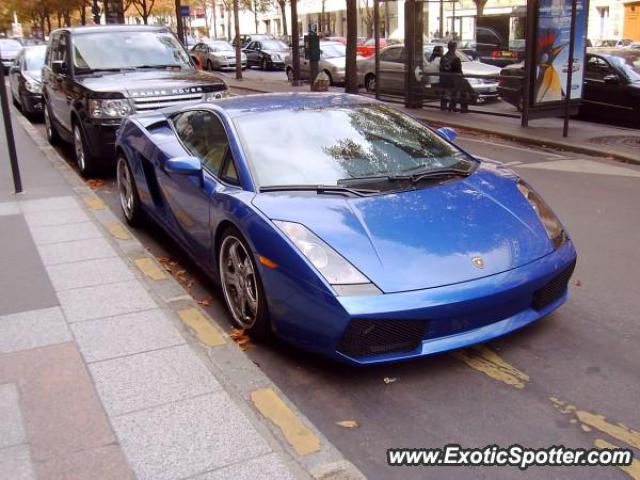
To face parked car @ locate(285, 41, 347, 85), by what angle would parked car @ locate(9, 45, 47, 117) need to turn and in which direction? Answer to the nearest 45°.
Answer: approximately 90° to its left

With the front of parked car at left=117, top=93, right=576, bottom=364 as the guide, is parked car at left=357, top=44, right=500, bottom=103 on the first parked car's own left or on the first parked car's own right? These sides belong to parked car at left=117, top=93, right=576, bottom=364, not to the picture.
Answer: on the first parked car's own left

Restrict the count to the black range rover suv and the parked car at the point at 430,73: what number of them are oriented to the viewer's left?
0

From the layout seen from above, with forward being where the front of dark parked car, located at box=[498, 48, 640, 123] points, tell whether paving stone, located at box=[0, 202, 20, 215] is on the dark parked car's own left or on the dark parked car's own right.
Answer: on the dark parked car's own right
